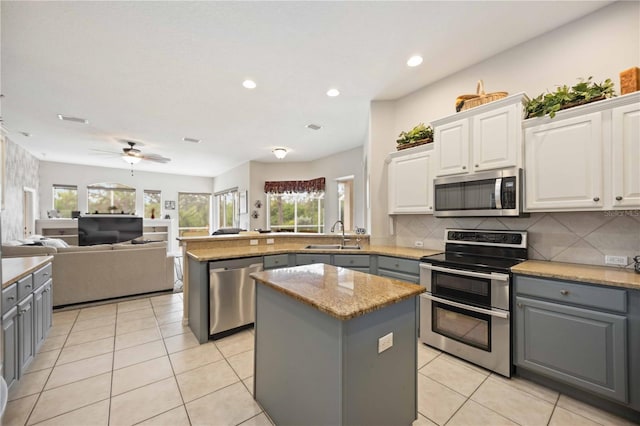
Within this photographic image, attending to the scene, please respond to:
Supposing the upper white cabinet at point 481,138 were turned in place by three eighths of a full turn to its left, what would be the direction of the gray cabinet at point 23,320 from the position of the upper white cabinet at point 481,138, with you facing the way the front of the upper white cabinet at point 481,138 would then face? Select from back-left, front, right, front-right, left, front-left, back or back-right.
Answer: back-right

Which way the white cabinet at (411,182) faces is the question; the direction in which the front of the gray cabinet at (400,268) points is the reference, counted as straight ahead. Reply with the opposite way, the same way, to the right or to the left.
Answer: the same way

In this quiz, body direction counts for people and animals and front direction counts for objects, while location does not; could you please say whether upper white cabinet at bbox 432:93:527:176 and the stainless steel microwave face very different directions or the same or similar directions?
same or similar directions

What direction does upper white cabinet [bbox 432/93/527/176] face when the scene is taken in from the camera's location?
facing the viewer and to the left of the viewer

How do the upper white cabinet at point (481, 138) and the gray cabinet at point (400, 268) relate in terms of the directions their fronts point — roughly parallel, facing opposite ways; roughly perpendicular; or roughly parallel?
roughly parallel

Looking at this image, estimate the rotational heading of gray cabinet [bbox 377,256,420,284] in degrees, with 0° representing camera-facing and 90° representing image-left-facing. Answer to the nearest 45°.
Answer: approximately 45°

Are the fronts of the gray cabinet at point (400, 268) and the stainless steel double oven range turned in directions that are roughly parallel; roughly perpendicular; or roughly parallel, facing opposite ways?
roughly parallel

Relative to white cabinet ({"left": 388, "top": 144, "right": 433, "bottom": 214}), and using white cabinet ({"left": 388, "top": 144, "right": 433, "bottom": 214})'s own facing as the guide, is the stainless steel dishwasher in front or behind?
in front

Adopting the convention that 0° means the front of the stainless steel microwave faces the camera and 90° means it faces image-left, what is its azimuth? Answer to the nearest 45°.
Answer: approximately 45°

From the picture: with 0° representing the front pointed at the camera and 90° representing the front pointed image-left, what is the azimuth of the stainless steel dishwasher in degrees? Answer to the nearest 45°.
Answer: approximately 315°

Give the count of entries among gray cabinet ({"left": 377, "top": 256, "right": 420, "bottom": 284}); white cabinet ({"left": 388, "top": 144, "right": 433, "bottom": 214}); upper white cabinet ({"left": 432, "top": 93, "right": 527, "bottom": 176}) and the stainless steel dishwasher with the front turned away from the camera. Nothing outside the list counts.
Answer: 0

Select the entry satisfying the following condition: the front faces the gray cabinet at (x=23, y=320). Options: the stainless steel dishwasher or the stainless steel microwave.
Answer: the stainless steel microwave

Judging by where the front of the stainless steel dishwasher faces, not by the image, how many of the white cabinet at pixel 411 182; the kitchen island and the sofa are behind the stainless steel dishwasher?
1

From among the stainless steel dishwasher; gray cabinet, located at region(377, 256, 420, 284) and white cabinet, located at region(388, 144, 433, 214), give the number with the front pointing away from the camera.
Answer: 0
